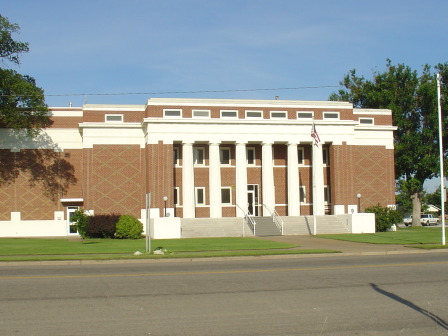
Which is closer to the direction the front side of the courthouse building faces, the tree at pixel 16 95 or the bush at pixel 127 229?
the bush

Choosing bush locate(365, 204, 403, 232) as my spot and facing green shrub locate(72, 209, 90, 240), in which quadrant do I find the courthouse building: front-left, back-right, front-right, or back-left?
front-right

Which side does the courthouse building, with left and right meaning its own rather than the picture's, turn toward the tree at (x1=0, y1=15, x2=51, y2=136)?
right

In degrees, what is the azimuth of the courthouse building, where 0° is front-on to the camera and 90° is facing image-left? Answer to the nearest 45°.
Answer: approximately 0°

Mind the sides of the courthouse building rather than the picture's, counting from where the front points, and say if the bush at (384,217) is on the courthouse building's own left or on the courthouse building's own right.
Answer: on the courthouse building's own left

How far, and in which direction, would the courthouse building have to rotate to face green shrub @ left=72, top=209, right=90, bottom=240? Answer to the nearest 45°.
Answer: approximately 45° to its right

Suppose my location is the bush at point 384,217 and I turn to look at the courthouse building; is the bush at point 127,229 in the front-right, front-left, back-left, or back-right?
front-left
